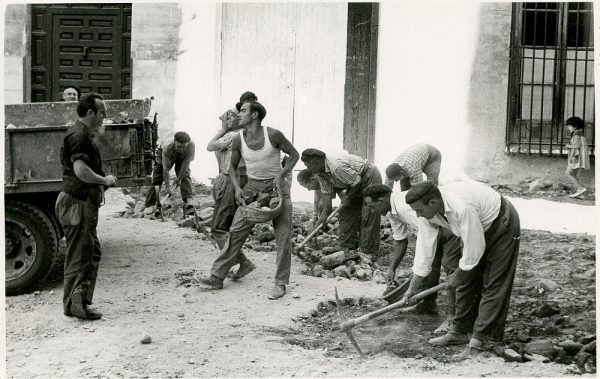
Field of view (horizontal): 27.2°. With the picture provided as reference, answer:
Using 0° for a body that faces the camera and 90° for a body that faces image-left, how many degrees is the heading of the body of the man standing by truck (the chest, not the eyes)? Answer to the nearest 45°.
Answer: approximately 270°

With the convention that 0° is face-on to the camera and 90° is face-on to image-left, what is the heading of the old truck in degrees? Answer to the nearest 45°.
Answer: approximately 90°

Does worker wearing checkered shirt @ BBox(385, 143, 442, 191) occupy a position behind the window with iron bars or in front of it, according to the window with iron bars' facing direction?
in front

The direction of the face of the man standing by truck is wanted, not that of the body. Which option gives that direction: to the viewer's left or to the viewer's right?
to the viewer's right

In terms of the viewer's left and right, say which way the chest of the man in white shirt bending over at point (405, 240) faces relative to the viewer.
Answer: facing to the left of the viewer

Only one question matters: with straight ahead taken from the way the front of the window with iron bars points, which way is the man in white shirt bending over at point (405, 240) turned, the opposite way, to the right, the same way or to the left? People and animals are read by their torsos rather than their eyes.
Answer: to the right
